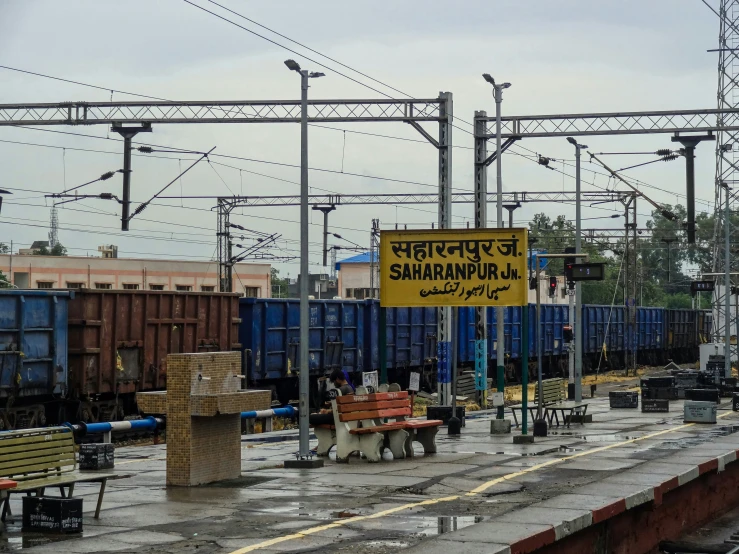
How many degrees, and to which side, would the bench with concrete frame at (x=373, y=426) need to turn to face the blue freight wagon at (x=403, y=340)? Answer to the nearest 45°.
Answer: approximately 135° to its left

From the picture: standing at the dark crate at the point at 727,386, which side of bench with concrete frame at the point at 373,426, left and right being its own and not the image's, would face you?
left

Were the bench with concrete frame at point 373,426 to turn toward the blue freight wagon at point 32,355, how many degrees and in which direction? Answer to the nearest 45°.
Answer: approximately 180°

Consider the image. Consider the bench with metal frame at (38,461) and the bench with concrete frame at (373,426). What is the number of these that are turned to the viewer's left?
0

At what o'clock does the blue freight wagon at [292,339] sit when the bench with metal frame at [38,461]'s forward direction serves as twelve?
The blue freight wagon is roughly at 8 o'clock from the bench with metal frame.

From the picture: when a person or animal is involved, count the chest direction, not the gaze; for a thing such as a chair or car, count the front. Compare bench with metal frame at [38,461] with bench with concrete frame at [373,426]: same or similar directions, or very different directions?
same or similar directions

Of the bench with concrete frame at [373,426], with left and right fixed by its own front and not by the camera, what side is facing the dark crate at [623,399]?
left

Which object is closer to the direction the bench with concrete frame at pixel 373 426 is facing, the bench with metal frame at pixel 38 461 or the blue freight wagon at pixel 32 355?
the bench with metal frame

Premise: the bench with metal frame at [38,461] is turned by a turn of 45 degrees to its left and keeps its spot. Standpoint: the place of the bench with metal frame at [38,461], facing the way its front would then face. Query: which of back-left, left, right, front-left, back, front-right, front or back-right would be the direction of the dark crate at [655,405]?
front-left

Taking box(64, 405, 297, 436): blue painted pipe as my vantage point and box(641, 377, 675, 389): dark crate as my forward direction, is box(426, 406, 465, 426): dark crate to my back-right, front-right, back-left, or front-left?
front-right

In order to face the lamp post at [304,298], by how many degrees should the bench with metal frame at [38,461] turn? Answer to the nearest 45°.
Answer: approximately 90° to its left

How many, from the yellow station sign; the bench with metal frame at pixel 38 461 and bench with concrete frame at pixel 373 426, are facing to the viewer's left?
0

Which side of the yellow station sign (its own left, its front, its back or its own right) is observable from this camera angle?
front

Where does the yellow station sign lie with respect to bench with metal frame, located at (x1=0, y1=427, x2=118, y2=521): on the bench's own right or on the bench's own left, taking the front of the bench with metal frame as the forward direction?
on the bench's own left

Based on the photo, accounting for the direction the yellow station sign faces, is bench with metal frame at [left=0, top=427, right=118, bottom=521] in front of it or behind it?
in front
